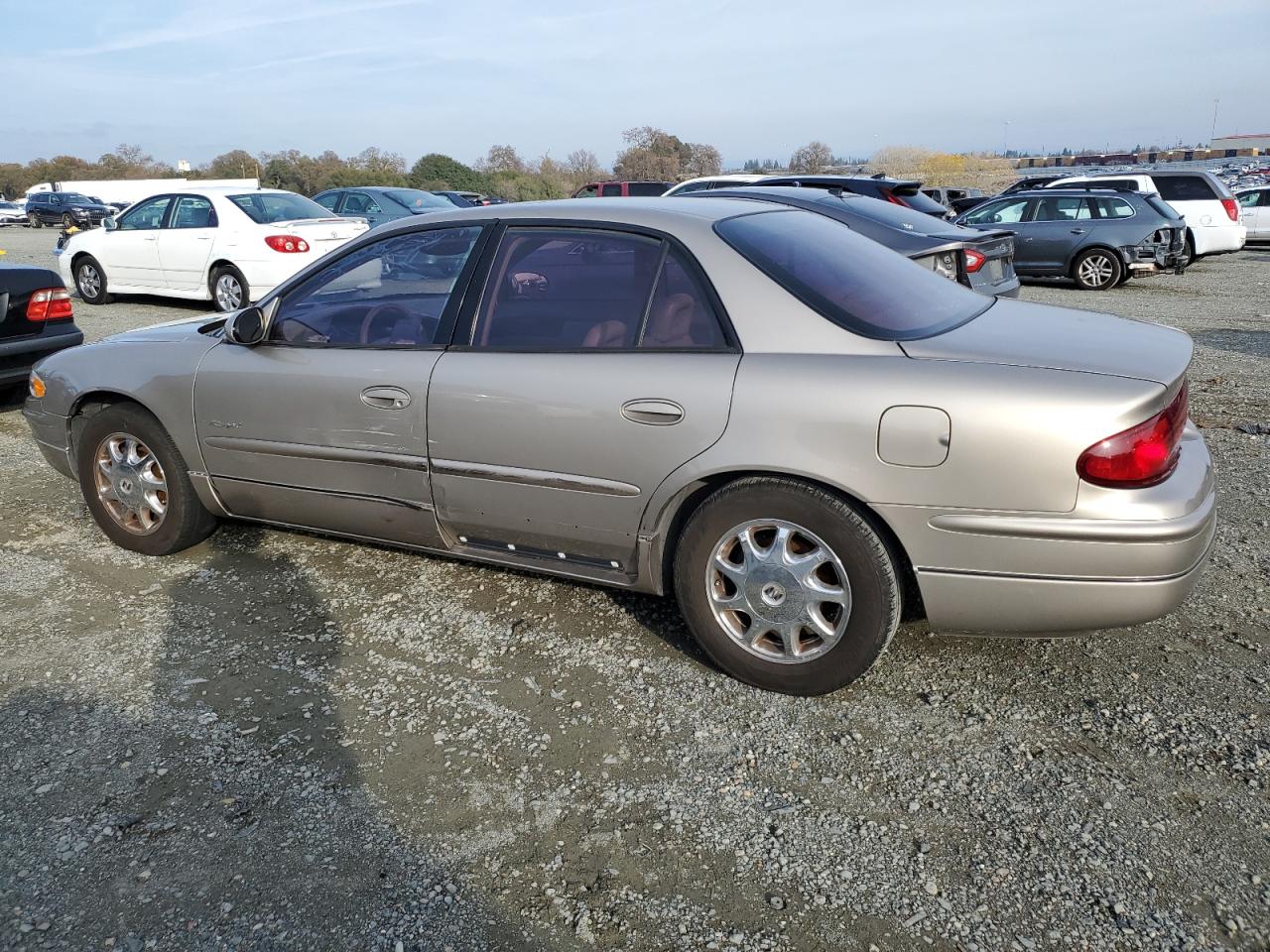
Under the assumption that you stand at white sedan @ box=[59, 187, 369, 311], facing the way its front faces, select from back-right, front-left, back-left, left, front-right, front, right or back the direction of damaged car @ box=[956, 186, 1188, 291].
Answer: back-right

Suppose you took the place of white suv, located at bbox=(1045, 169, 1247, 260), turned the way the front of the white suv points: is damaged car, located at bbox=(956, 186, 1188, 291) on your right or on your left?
on your left

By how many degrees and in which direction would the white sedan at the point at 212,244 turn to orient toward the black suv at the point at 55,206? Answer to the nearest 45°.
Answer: approximately 45° to its right

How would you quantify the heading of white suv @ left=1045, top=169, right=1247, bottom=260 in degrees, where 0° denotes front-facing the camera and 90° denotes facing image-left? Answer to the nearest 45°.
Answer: approximately 135°

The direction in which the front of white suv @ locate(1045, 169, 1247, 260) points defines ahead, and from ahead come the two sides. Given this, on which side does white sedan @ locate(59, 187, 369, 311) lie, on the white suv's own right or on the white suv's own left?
on the white suv's own left

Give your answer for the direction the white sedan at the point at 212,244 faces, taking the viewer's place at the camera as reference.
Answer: facing away from the viewer and to the left of the viewer

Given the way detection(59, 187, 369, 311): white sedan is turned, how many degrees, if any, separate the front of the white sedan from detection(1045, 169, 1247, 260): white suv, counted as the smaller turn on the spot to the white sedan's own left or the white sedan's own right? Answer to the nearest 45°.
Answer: approximately 135° to the white sedan's own right

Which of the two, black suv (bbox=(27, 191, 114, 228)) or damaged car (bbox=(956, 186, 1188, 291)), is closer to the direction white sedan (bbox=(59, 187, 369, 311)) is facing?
the black suv
